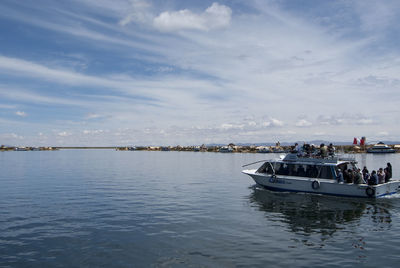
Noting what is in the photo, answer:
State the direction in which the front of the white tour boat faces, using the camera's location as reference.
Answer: facing away from the viewer and to the left of the viewer
